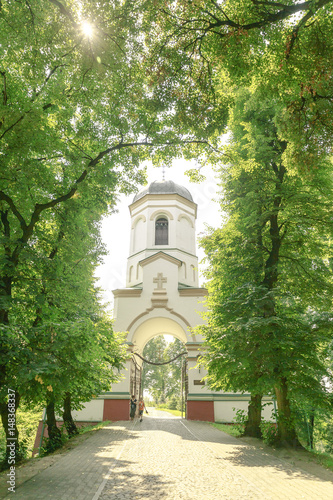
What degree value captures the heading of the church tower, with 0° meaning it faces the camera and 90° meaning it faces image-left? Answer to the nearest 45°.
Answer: approximately 0°
